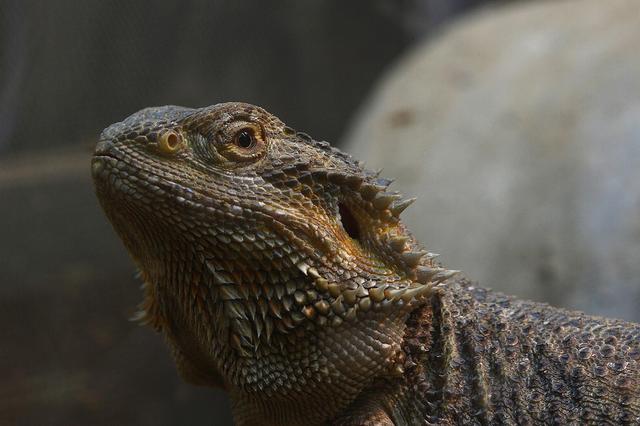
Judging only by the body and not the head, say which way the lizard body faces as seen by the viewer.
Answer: to the viewer's left
